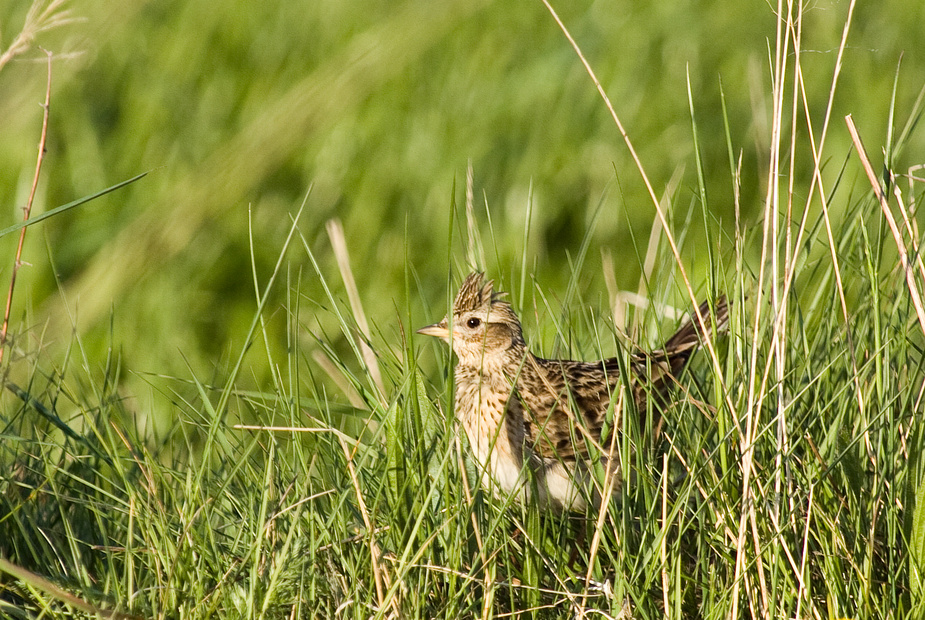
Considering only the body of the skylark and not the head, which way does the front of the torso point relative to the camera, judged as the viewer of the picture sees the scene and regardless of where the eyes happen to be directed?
to the viewer's left
